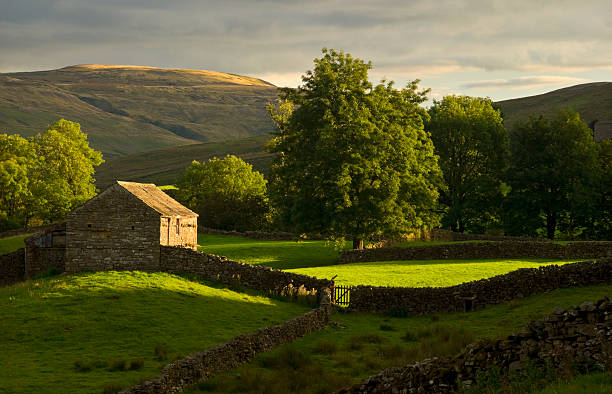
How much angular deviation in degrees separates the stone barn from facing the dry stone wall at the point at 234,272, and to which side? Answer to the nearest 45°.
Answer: approximately 45° to its right

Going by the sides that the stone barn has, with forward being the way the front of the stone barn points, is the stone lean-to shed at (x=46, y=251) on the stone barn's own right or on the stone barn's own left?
on the stone barn's own right

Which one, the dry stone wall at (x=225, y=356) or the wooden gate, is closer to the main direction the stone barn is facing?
the wooden gate

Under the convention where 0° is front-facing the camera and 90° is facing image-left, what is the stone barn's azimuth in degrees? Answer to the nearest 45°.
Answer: approximately 270°

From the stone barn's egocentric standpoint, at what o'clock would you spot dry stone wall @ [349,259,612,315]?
The dry stone wall is roughly at 1 o'clock from the stone barn.
